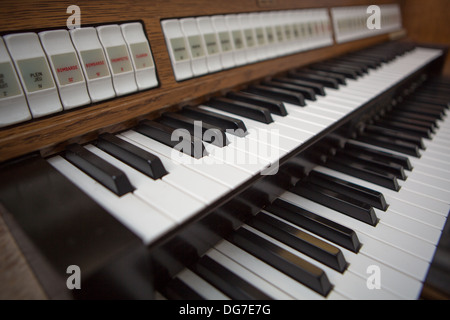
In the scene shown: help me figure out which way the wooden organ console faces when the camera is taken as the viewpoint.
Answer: facing the viewer and to the right of the viewer
